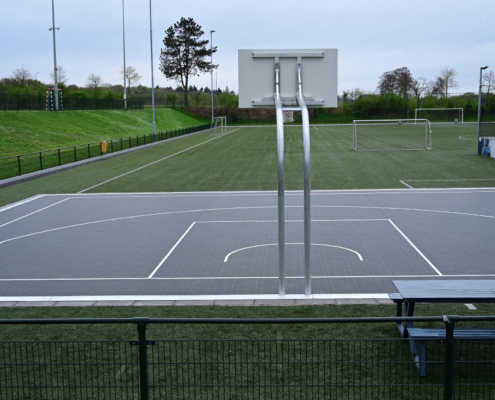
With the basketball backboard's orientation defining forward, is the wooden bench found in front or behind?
behind

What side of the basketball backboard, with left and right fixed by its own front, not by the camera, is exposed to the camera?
back
